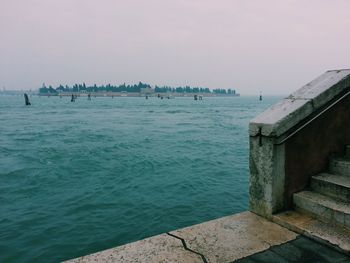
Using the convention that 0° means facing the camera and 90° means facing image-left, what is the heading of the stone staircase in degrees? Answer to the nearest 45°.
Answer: approximately 45°
